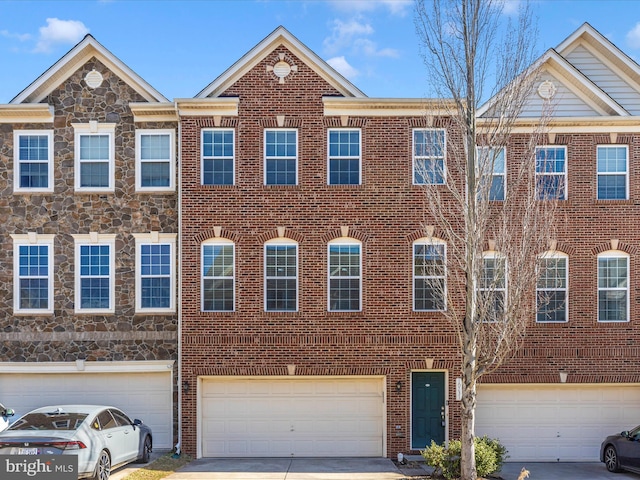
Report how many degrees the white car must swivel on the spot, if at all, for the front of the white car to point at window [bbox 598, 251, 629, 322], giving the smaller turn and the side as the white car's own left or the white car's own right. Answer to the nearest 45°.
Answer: approximately 45° to the white car's own right

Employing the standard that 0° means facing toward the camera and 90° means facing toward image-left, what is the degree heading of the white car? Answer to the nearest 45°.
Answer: approximately 225°

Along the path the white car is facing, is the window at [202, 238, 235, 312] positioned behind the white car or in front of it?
in front

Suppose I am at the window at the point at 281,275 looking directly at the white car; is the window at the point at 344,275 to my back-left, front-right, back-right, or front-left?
back-left

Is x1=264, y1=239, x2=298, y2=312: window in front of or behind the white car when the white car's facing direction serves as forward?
in front
